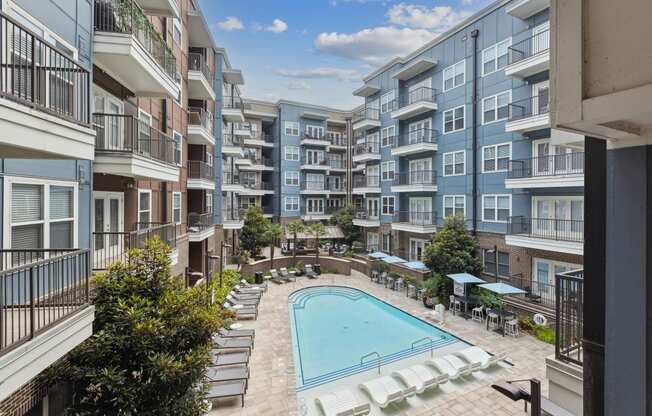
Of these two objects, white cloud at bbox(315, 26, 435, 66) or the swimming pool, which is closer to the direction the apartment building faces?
the swimming pool

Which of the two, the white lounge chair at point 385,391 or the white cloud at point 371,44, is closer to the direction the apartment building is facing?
the white lounge chair

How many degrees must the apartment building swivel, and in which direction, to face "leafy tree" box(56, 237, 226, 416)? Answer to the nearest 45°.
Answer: approximately 45° to its left

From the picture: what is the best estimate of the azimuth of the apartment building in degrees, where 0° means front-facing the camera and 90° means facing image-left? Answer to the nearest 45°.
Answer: approximately 45°

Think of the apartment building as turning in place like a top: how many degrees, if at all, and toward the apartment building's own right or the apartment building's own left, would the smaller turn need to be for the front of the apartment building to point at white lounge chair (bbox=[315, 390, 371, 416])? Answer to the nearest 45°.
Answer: approximately 45° to the apartment building's own left

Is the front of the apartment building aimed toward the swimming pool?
yes

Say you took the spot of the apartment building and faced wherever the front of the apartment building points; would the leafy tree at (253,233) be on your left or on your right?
on your right

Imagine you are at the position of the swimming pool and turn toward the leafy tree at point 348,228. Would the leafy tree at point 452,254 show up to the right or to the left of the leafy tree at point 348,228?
right

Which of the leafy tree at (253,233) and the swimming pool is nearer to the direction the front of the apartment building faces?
the swimming pool
